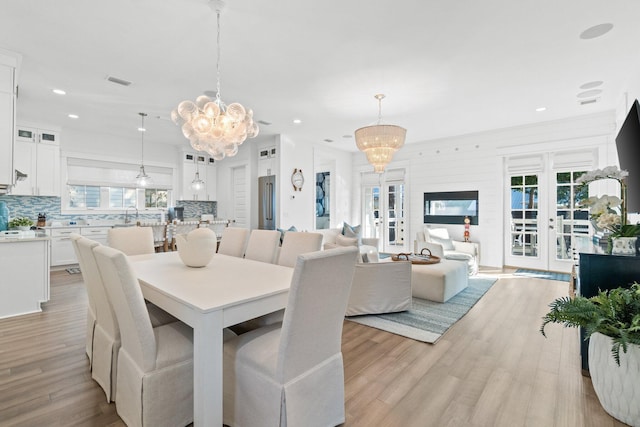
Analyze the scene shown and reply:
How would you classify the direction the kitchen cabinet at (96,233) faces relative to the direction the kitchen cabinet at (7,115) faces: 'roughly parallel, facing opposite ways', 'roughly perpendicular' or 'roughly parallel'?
roughly perpendicular

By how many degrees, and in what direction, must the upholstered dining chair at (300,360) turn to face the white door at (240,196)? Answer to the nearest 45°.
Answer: approximately 45° to its right

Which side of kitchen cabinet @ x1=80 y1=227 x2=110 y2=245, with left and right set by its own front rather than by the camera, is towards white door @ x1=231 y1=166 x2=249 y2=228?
left

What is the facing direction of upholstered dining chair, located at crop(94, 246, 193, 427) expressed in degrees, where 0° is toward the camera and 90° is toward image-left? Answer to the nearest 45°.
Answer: approximately 225°

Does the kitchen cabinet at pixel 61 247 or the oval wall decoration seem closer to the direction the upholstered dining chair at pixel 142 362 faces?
the oval wall decoration

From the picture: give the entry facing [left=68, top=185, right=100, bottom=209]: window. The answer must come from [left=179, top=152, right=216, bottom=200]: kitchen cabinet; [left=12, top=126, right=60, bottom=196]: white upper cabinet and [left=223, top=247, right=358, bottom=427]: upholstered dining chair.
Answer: the upholstered dining chair

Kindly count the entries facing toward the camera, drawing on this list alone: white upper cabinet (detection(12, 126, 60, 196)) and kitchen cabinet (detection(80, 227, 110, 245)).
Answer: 2

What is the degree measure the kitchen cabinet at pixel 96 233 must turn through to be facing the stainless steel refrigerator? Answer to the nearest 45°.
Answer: approximately 45° to its left

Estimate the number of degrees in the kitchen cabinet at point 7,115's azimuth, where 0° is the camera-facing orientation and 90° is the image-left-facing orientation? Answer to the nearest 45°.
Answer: approximately 270°

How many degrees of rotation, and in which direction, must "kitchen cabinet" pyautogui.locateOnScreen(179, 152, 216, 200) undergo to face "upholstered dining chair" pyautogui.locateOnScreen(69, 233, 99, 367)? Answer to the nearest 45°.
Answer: approximately 45° to its right

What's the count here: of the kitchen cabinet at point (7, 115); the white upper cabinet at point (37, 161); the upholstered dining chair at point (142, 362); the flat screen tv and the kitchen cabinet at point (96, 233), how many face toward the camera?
2
